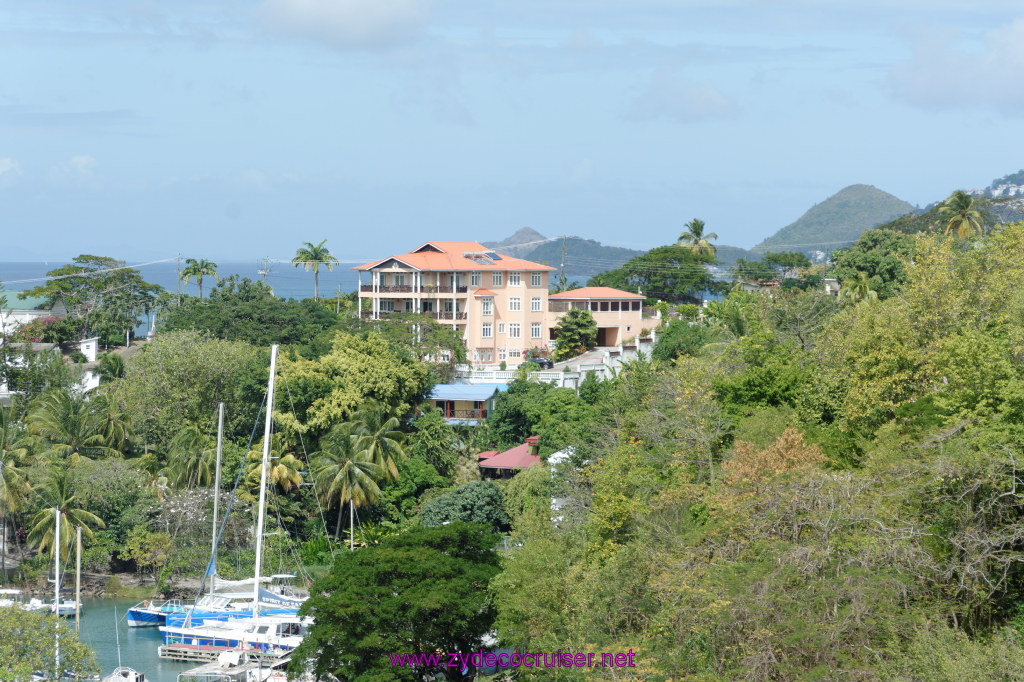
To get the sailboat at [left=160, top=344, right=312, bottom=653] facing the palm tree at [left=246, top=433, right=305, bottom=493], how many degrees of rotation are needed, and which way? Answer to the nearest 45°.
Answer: approximately 90° to its right

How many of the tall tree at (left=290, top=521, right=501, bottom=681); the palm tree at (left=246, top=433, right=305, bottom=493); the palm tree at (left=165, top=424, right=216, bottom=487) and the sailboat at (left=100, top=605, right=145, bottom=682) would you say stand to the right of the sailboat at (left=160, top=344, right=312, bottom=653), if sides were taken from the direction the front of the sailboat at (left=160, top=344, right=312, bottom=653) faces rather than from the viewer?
2

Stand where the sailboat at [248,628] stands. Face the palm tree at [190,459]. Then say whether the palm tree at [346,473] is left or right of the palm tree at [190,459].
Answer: right

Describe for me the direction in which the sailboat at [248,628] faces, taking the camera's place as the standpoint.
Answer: facing to the left of the viewer

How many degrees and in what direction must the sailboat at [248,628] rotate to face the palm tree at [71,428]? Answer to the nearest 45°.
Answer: approximately 45° to its right

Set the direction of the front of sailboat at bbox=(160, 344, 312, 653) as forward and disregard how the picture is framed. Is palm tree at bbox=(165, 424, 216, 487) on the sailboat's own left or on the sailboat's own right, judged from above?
on the sailboat's own right

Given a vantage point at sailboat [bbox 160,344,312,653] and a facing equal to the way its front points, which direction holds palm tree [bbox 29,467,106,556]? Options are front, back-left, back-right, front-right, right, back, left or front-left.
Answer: front-right

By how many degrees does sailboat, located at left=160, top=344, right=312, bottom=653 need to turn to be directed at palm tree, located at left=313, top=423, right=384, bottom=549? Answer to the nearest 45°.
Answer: approximately 135° to its right

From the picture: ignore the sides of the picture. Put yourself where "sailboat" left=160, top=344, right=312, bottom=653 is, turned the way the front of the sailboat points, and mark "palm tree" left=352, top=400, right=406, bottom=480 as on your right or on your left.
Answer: on your right
